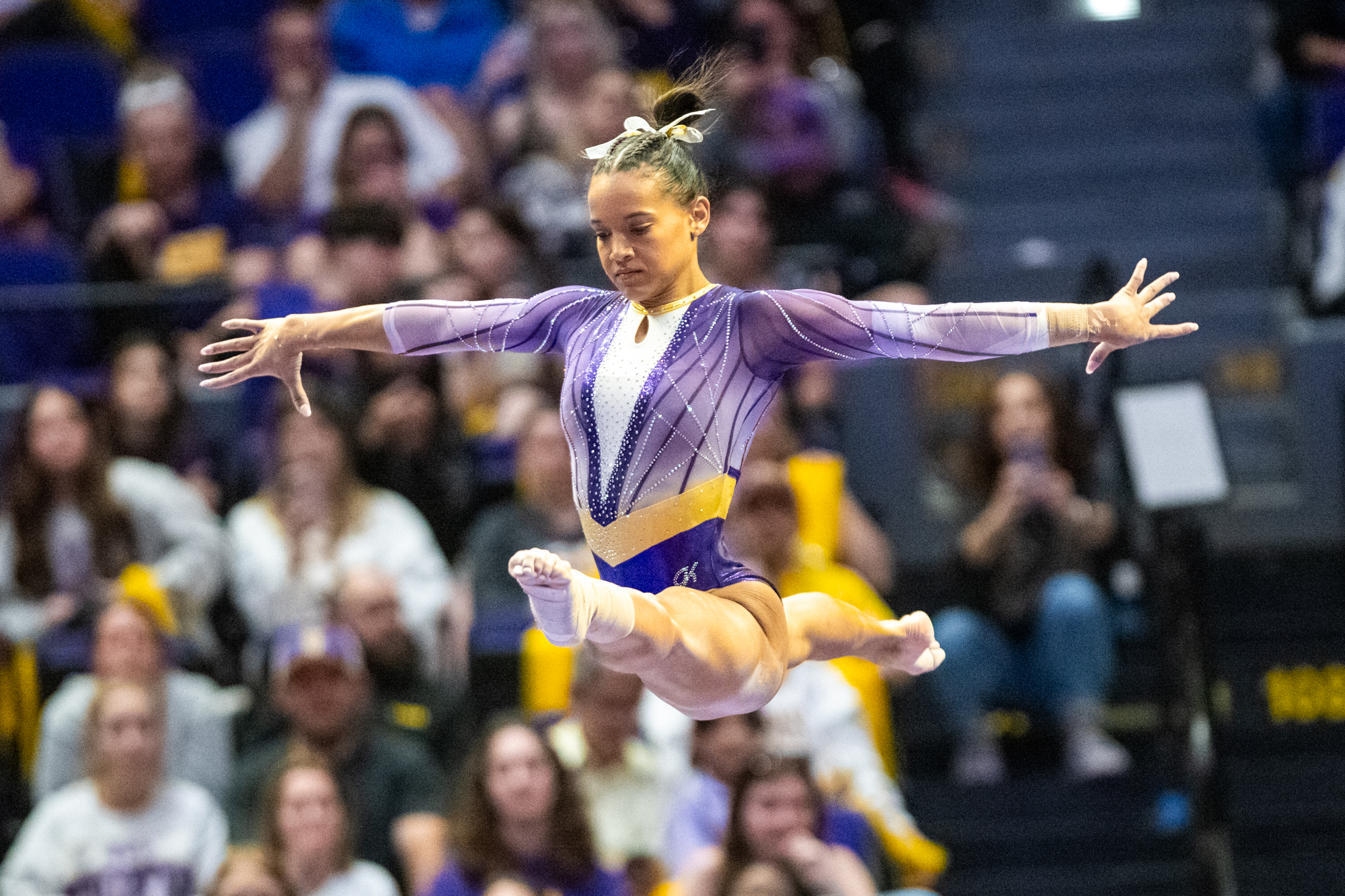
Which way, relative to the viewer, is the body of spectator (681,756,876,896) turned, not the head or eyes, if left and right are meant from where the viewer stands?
facing the viewer

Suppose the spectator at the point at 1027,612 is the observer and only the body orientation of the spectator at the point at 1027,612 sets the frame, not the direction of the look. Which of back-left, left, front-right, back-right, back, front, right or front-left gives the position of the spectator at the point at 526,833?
front-right

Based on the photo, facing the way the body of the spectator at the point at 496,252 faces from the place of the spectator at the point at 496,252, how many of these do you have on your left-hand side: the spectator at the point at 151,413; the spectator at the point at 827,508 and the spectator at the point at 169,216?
1

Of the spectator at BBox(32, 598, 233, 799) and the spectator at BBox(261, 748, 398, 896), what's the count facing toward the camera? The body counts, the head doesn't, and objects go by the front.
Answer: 2

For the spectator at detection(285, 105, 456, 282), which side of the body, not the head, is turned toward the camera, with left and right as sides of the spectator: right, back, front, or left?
front

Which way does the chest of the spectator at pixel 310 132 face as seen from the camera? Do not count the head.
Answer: toward the camera

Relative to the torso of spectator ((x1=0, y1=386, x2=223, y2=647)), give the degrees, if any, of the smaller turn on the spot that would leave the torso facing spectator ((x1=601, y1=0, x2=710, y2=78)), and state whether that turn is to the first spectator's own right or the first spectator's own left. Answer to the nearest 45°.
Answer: approximately 90° to the first spectator's own left
